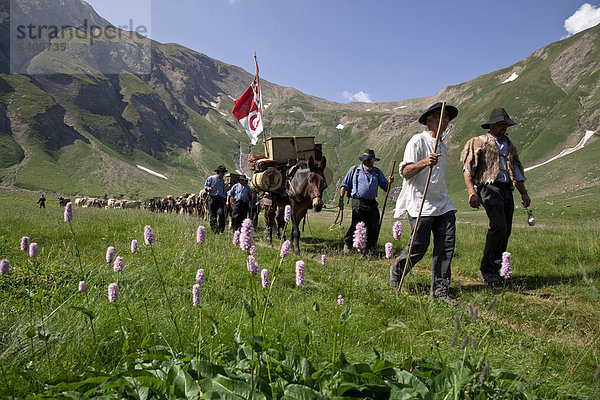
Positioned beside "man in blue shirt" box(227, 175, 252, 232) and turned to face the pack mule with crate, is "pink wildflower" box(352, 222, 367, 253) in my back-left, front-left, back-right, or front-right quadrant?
front-right

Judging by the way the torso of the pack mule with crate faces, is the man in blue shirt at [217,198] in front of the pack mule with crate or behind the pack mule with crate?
behind

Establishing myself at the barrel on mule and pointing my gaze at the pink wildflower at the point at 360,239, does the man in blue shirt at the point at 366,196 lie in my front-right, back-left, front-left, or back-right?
front-left

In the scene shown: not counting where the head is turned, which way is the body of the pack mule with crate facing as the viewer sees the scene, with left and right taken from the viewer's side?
facing the viewer and to the right of the viewer

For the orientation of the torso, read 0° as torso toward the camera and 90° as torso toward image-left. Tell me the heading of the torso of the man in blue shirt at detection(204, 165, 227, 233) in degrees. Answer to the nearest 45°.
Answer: approximately 315°

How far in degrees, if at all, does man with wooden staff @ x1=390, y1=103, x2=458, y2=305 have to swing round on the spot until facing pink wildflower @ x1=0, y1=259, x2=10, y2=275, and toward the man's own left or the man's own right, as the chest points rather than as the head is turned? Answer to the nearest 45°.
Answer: approximately 90° to the man's own right

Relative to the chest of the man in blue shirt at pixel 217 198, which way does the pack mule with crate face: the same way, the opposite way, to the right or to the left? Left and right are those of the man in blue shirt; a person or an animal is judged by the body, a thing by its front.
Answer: the same way

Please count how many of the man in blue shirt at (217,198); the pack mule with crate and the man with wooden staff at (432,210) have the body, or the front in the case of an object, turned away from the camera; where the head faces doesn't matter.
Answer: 0

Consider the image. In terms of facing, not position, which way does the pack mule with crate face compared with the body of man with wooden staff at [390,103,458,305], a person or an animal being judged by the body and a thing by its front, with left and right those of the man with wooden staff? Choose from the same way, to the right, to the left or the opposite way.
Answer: the same way

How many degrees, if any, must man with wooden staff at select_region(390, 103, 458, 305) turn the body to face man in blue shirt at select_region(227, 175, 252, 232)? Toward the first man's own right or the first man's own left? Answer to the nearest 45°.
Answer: approximately 180°

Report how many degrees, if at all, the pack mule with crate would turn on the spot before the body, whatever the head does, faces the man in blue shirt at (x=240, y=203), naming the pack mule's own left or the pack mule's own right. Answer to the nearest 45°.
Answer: approximately 180°

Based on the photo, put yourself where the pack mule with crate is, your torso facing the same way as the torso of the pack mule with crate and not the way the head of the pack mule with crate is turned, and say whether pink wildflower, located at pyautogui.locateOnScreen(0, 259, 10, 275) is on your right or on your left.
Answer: on your right

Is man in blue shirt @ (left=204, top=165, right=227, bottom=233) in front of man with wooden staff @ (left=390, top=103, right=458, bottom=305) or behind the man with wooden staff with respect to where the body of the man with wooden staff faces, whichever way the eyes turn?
behind
